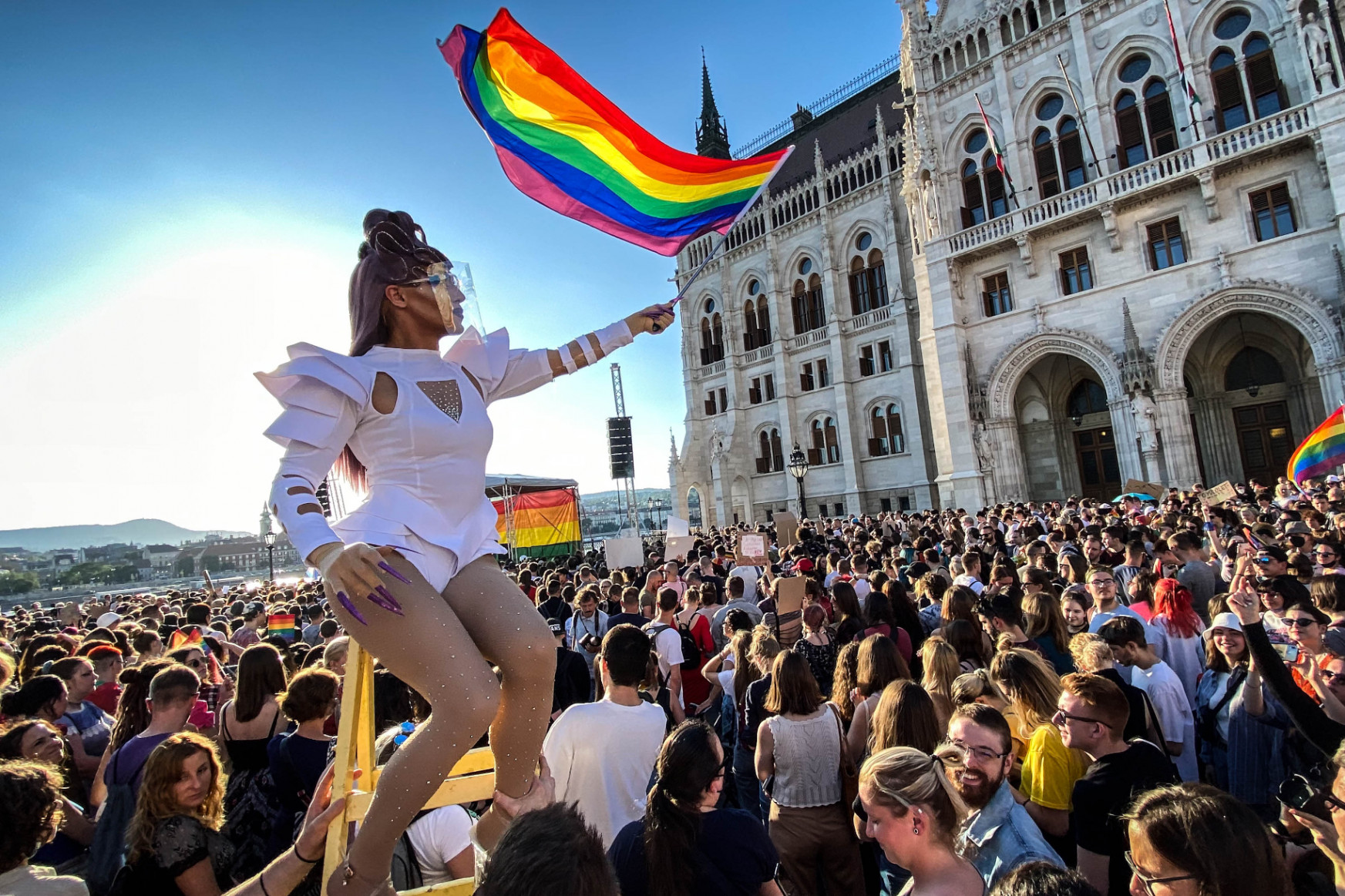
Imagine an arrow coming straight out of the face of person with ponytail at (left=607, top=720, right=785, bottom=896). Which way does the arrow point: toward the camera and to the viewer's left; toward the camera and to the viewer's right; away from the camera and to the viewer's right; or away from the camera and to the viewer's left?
away from the camera and to the viewer's right

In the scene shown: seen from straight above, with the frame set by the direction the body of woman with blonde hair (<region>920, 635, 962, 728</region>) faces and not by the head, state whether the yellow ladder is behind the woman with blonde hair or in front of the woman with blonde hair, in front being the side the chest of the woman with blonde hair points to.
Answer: behind

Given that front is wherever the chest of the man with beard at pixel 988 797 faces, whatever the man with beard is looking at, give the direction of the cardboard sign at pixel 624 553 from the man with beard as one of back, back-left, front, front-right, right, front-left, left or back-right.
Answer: right

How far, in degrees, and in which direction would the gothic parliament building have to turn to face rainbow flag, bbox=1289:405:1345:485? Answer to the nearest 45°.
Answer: approximately 45° to its left

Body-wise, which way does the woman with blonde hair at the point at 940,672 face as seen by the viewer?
away from the camera

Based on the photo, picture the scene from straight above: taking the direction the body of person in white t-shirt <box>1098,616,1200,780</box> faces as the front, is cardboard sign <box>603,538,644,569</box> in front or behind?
in front

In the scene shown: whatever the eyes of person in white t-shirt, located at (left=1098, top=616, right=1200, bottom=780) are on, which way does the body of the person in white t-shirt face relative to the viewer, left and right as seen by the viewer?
facing to the left of the viewer

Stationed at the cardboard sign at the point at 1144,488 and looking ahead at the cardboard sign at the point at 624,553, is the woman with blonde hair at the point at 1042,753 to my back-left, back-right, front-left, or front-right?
front-left

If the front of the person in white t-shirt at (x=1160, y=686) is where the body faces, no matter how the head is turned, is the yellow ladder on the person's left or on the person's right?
on the person's left

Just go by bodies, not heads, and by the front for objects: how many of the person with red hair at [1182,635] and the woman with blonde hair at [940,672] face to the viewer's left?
0

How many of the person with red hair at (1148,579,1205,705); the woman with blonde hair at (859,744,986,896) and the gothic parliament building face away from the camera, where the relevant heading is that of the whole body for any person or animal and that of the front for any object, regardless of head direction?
1

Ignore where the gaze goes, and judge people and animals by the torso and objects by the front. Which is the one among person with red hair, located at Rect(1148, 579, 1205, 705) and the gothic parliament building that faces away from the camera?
the person with red hair

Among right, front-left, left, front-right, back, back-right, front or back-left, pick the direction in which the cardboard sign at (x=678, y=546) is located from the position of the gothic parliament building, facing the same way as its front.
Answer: front

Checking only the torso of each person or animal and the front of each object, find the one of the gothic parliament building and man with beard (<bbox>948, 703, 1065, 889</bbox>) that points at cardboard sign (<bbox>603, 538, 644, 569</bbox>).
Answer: the gothic parliament building

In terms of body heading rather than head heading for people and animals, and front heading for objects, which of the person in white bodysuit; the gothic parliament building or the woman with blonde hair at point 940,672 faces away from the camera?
the woman with blonde hair

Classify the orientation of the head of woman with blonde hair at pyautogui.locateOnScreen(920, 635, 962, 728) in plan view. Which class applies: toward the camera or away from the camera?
away from the camera

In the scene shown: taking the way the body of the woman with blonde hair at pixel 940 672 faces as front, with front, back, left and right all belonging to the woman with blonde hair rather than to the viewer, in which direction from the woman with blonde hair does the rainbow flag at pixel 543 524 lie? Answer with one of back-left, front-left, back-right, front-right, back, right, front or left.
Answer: front-left

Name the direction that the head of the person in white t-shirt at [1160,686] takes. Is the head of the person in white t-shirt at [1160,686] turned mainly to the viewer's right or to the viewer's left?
to the viewer's left

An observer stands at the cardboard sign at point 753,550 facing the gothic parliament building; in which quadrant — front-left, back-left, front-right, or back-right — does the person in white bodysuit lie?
back-right
